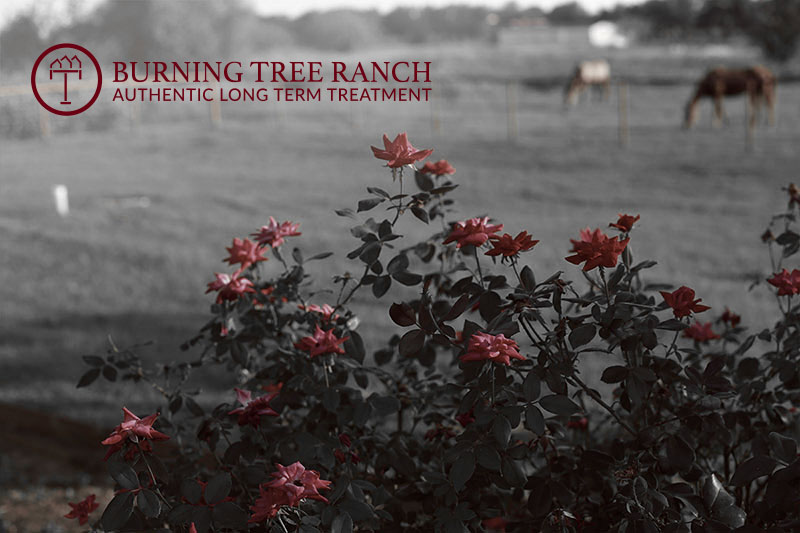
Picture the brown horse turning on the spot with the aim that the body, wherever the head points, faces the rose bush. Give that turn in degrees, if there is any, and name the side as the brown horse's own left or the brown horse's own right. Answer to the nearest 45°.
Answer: approximately 90° to the brown horse's own left

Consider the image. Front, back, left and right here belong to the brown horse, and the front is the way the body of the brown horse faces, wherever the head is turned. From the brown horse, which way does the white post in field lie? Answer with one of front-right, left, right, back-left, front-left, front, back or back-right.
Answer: front-left

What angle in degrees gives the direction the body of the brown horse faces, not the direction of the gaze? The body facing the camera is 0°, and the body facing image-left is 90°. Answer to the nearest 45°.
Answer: approximately 90°
